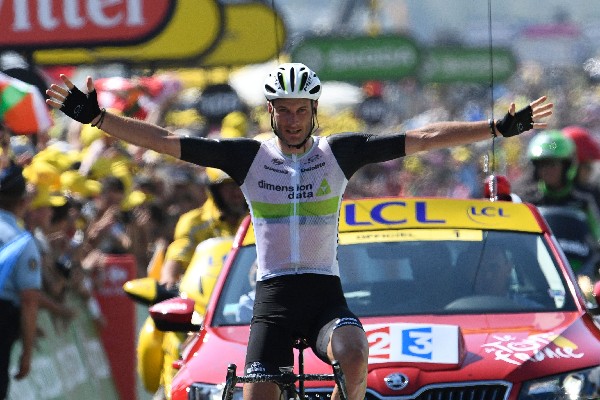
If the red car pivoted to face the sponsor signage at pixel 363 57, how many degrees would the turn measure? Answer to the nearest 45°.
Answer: approximately 180°

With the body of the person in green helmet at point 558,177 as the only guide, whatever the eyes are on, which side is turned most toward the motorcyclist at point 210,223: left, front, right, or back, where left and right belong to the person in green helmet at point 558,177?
right

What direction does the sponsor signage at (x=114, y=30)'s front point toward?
toward the camera

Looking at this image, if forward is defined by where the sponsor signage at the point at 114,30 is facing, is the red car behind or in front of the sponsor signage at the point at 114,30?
in front

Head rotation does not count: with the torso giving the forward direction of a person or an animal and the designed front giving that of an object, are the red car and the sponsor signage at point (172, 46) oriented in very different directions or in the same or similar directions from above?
same or similar directions

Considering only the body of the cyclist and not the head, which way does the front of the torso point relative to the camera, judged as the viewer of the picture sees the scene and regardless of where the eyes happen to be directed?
toward the camera

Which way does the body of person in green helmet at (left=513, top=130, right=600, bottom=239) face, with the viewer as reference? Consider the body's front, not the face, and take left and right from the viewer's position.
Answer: facing the viewer

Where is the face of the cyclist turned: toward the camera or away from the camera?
toward the camera

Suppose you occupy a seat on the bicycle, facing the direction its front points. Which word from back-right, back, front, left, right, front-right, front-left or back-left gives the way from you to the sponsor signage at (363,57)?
back

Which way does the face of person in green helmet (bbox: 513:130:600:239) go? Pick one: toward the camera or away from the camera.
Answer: toward the camera

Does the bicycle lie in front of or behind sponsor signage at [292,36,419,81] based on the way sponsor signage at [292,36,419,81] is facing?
in front

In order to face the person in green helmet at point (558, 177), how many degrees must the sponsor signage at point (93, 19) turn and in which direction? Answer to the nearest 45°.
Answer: approximately 45° to its left

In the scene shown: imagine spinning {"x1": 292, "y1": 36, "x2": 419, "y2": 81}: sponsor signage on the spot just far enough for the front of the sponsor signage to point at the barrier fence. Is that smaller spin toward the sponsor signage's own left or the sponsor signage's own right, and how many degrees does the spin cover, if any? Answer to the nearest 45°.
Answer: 0° — it already faces it

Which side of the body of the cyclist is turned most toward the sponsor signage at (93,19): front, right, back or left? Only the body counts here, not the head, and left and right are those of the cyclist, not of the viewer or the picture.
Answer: back
